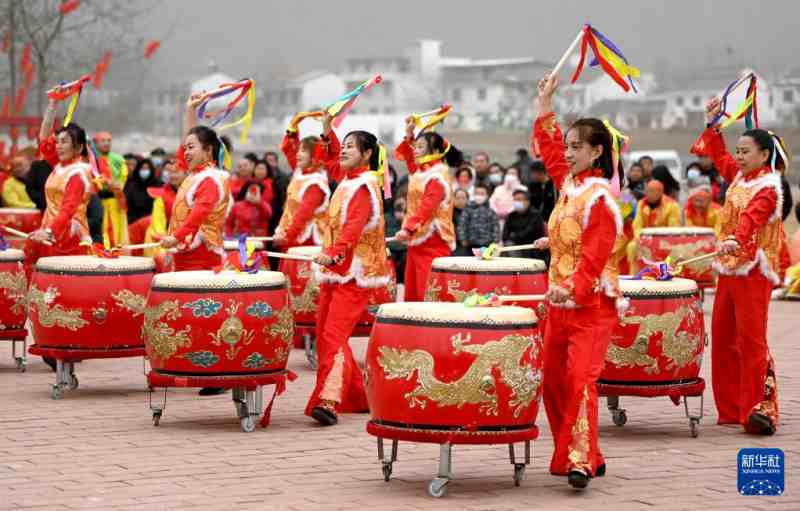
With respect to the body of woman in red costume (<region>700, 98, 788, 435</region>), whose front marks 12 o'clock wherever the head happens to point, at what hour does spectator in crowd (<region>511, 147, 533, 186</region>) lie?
The spectator in crowd is roughly at 4 o'clock from the woman in red costume.

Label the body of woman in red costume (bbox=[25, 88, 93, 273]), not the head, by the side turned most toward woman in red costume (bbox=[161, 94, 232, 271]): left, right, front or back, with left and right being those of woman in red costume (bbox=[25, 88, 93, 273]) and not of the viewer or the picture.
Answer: left

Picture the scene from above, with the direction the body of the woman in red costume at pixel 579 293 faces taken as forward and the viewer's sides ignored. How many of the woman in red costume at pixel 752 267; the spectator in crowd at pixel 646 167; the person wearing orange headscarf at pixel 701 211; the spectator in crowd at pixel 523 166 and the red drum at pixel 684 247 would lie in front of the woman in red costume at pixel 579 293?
0

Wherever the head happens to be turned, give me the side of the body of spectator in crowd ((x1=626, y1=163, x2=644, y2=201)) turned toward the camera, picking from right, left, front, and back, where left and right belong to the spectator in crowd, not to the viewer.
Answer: front

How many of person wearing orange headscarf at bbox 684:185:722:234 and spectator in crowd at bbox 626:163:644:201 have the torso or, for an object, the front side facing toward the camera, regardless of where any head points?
2

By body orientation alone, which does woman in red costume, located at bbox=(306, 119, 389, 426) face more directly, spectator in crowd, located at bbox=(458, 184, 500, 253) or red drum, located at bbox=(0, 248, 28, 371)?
the red drum

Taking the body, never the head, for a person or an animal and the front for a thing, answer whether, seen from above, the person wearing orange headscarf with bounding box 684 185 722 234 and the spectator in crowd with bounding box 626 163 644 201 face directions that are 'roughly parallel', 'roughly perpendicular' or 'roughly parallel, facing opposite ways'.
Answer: roughly parallel

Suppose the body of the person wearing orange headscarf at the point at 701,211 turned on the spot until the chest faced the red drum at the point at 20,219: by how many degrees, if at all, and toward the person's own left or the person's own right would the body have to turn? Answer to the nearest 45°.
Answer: approximately 90° to the person's own right

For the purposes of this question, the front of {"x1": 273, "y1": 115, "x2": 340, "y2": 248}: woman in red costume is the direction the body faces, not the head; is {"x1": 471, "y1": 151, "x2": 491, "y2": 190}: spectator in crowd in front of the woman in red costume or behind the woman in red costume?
behind

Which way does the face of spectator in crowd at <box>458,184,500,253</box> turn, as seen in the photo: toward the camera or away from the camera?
toward the camera

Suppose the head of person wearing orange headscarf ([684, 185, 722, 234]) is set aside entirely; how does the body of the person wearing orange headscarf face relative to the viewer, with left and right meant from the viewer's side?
facing the viewer

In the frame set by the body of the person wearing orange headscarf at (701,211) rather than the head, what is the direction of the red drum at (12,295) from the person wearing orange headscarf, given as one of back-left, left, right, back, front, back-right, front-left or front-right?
front-right

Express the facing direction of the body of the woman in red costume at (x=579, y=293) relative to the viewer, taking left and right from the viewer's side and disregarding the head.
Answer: facing the viewer and to the left of the viewer

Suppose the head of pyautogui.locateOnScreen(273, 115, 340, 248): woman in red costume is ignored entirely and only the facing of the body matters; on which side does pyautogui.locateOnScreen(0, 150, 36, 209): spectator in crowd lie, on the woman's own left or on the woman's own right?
on the woman's own right

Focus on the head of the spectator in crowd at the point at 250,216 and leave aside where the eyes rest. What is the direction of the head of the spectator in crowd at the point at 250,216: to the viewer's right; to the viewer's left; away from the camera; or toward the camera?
toward the camera

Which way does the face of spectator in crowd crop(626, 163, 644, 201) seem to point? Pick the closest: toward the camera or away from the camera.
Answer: toward the camera

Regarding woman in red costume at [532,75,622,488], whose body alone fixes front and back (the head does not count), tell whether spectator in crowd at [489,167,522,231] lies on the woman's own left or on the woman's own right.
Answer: on the woman's own right

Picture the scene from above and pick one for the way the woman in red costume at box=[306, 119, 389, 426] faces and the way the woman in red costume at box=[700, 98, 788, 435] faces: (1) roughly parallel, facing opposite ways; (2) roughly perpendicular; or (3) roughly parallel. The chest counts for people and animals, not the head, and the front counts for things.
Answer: roughly parallel

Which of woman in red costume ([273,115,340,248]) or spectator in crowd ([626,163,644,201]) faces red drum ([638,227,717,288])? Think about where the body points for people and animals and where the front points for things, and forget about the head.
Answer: the spectator in crowd

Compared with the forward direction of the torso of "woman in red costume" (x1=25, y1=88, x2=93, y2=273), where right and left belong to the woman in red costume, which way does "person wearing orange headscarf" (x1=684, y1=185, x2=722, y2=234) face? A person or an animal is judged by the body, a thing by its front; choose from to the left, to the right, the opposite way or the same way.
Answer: the same way

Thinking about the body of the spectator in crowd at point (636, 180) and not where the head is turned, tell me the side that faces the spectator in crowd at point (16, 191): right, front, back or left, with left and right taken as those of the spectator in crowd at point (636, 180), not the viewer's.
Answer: right

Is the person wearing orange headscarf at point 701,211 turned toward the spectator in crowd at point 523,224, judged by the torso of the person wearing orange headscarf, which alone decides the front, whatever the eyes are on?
no

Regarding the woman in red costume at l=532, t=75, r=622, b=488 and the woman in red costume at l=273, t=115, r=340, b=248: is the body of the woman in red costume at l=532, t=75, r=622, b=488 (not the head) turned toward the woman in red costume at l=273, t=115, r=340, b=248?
no

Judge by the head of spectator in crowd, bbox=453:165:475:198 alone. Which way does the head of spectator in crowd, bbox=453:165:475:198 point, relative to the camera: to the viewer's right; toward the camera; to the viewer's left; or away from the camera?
toward the camera
